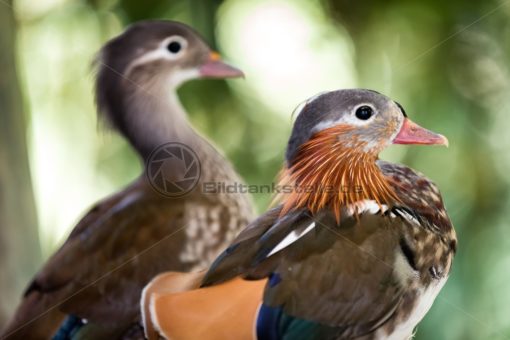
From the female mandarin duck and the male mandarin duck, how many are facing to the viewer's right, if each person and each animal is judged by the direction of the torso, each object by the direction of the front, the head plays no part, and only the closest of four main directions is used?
2

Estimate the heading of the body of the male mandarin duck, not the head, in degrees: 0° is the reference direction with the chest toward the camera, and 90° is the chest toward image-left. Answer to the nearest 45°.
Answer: approximately 270°

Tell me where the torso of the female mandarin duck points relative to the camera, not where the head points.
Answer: to the viewer's right
